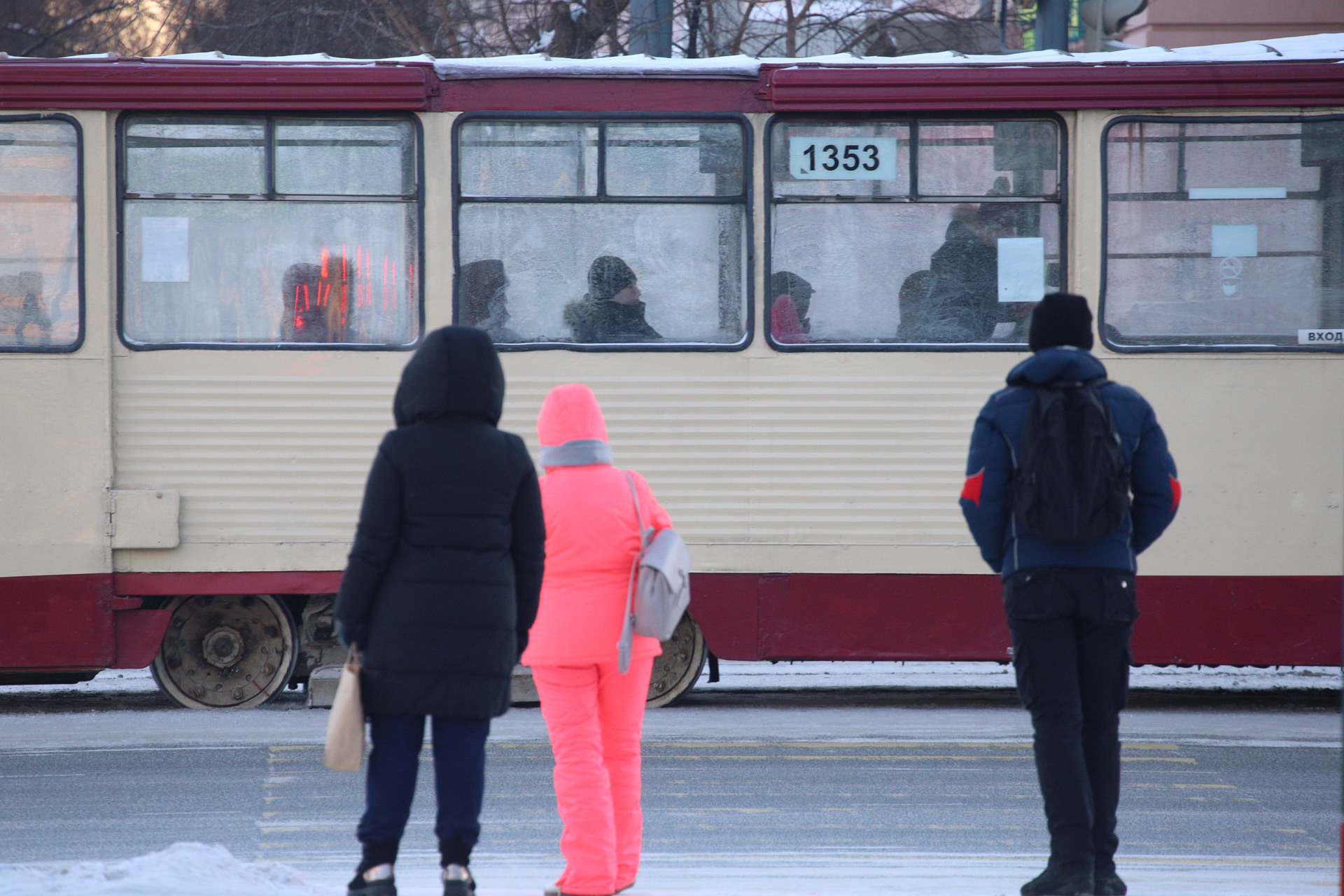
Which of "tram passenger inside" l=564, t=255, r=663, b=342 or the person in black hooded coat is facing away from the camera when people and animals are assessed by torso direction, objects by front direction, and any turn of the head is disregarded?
the person in black hooded coat

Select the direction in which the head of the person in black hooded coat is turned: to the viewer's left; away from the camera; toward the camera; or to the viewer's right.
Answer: away from the camera

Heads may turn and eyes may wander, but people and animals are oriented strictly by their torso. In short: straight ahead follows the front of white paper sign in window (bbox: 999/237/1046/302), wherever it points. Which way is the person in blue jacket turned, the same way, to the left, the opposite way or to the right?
the opposite way

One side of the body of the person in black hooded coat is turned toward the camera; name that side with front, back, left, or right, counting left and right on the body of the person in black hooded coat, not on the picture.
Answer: back

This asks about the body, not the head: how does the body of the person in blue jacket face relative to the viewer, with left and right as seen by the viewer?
facing away from the viewer

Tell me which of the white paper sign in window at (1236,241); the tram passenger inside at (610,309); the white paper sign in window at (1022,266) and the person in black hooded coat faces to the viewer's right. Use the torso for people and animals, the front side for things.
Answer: the tram passenger inside

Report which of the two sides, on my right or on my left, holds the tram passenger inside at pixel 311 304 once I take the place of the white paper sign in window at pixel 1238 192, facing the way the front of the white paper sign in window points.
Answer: on my right

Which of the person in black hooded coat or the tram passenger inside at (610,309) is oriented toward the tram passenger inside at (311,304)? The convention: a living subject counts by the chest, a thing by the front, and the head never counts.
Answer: the person in black hooded coat

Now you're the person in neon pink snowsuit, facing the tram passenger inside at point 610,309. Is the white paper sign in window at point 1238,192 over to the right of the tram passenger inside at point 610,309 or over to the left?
right

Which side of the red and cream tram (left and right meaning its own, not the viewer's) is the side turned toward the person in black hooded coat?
right

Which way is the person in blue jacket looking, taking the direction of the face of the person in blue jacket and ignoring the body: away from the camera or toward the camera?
away from the camera
